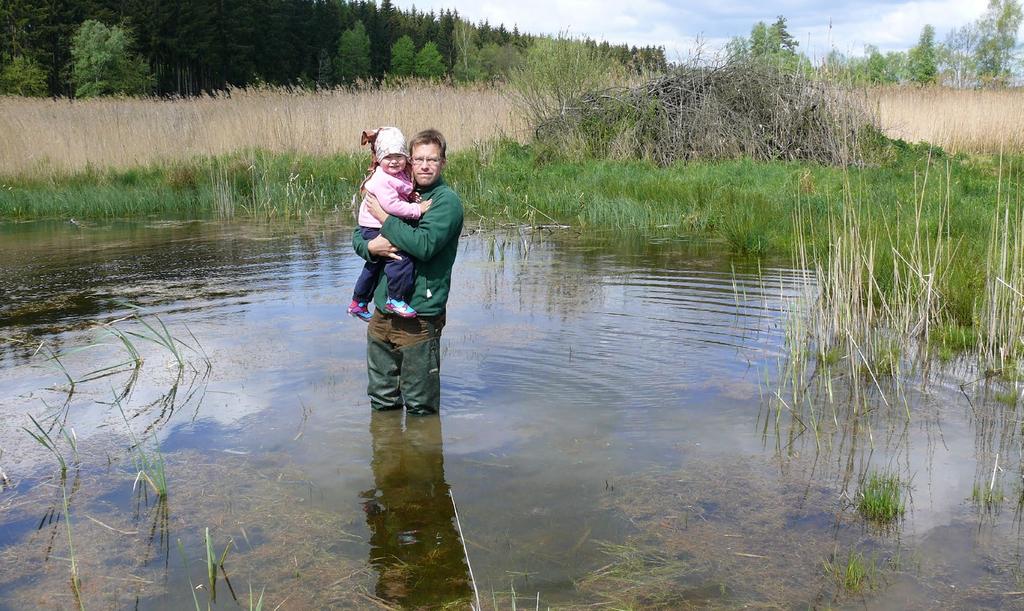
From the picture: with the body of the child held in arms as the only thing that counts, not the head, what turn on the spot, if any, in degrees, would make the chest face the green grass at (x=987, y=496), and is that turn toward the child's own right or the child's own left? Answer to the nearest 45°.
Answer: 0° — they already face it

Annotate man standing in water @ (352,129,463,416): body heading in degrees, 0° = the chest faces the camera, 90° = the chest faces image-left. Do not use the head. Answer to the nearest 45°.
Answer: approximately 45°

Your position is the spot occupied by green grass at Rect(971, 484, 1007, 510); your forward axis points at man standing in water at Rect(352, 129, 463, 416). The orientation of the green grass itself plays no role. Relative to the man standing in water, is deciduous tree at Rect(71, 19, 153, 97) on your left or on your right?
right

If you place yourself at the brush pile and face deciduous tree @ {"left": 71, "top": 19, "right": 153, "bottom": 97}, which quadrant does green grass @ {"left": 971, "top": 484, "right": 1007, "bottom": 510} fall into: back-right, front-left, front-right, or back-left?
back-left

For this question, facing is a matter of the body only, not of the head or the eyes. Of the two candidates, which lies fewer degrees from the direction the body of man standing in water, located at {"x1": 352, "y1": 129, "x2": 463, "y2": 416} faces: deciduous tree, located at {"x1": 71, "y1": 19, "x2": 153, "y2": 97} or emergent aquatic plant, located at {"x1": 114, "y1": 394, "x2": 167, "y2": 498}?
the emergent aquatic plant

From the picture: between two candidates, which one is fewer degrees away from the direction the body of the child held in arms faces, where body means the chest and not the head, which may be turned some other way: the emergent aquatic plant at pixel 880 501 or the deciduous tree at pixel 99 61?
the emergent aquatic plant

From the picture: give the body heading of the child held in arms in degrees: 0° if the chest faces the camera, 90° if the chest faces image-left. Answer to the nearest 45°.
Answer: approximately 315°

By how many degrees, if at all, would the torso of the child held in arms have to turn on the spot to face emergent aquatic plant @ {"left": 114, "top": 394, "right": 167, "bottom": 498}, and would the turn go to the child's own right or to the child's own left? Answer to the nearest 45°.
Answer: approximately 135° to the child's own right

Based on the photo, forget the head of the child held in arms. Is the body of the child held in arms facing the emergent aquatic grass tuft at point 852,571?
yes

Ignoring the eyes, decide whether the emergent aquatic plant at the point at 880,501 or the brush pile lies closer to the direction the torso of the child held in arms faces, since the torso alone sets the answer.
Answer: the emergent aquatic plant

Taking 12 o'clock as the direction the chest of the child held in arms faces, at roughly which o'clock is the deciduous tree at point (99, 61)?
The deciduous tree is roughly at 7 o'clock from the child held in arms.
